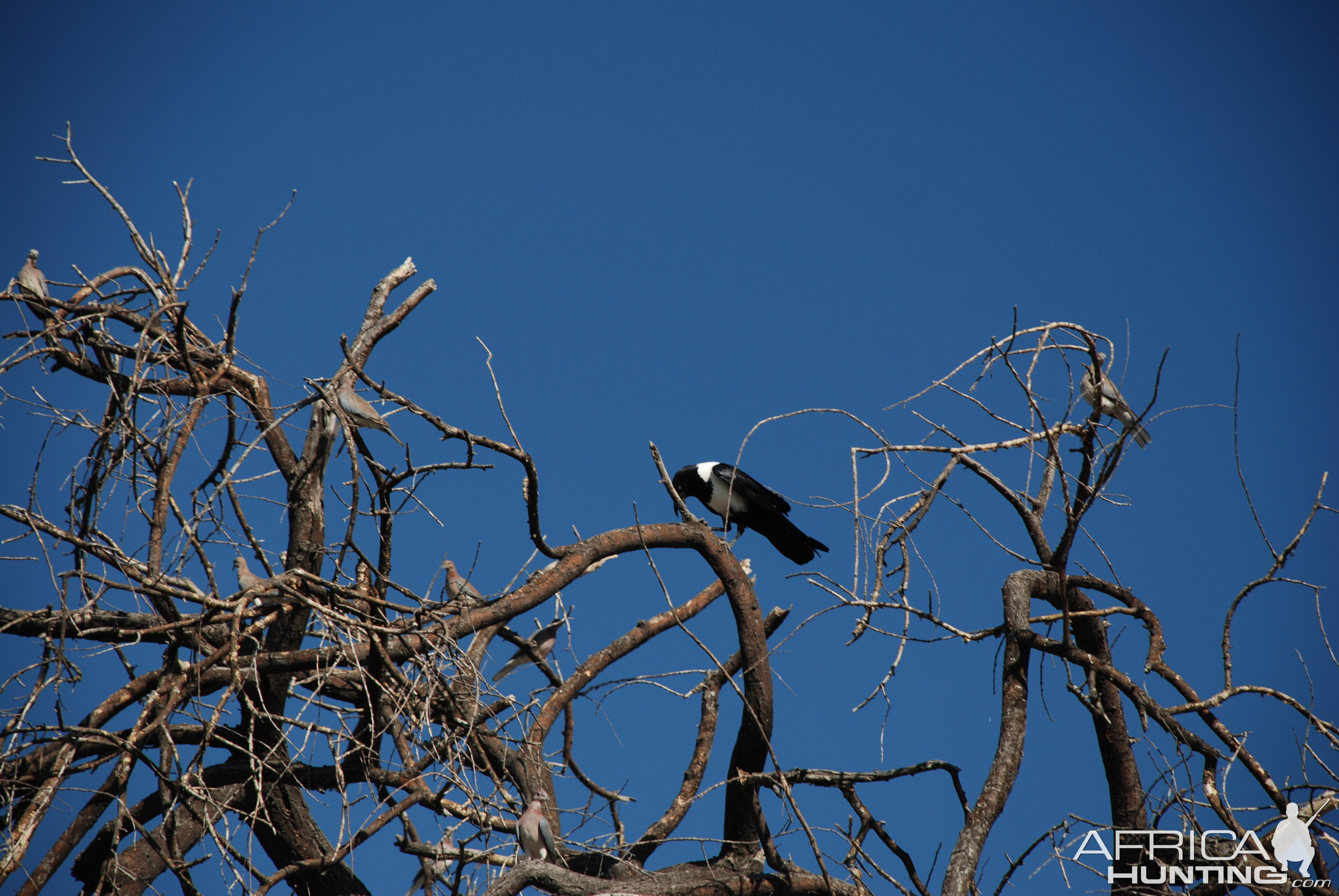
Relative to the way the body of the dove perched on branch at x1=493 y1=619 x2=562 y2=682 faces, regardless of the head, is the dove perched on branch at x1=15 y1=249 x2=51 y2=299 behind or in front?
behind

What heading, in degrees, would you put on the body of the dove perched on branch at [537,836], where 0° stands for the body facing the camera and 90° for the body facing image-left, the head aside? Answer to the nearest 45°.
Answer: approximately 45°

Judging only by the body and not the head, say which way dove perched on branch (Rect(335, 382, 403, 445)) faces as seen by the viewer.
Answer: to the viewer's left

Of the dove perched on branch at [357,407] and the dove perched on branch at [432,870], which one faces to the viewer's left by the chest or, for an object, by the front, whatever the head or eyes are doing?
the dove perched on branch at [357,407]
